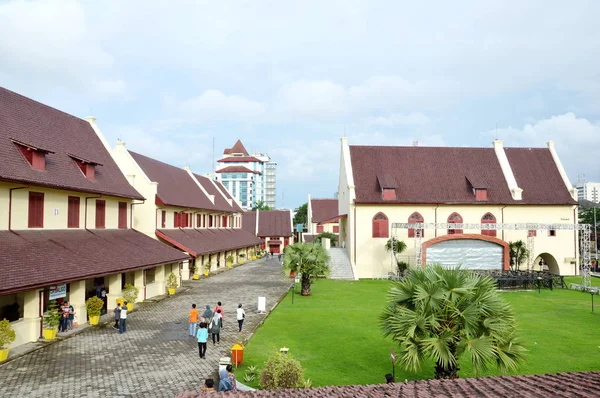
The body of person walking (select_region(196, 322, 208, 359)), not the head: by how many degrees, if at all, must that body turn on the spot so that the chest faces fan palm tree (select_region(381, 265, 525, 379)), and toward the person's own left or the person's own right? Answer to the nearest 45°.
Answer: approximately 135° to the person's own right

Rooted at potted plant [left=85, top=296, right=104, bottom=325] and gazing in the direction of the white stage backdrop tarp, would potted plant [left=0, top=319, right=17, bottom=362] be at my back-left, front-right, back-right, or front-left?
back-right

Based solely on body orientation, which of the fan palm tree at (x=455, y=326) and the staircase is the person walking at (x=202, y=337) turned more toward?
the staircase

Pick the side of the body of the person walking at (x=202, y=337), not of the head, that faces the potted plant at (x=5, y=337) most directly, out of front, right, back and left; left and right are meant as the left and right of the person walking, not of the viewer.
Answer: left

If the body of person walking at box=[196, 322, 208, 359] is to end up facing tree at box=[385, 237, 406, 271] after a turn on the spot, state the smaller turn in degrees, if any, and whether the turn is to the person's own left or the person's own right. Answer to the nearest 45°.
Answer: approximately 45° to the person's own right

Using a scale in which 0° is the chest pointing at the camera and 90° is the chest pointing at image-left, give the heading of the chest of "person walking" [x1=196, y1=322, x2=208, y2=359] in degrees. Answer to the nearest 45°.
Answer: approximately 180°

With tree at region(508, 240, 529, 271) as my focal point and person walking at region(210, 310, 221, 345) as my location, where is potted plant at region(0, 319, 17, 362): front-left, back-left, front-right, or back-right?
back-left

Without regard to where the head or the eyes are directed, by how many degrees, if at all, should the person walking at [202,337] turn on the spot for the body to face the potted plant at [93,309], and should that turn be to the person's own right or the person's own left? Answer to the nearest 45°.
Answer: approximately 45° to the person's own left

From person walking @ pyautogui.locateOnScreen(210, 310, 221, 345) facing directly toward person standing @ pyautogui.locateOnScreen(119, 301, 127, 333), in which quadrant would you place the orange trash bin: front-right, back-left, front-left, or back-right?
back-left

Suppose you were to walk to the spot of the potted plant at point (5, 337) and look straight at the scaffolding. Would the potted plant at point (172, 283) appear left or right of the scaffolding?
left
